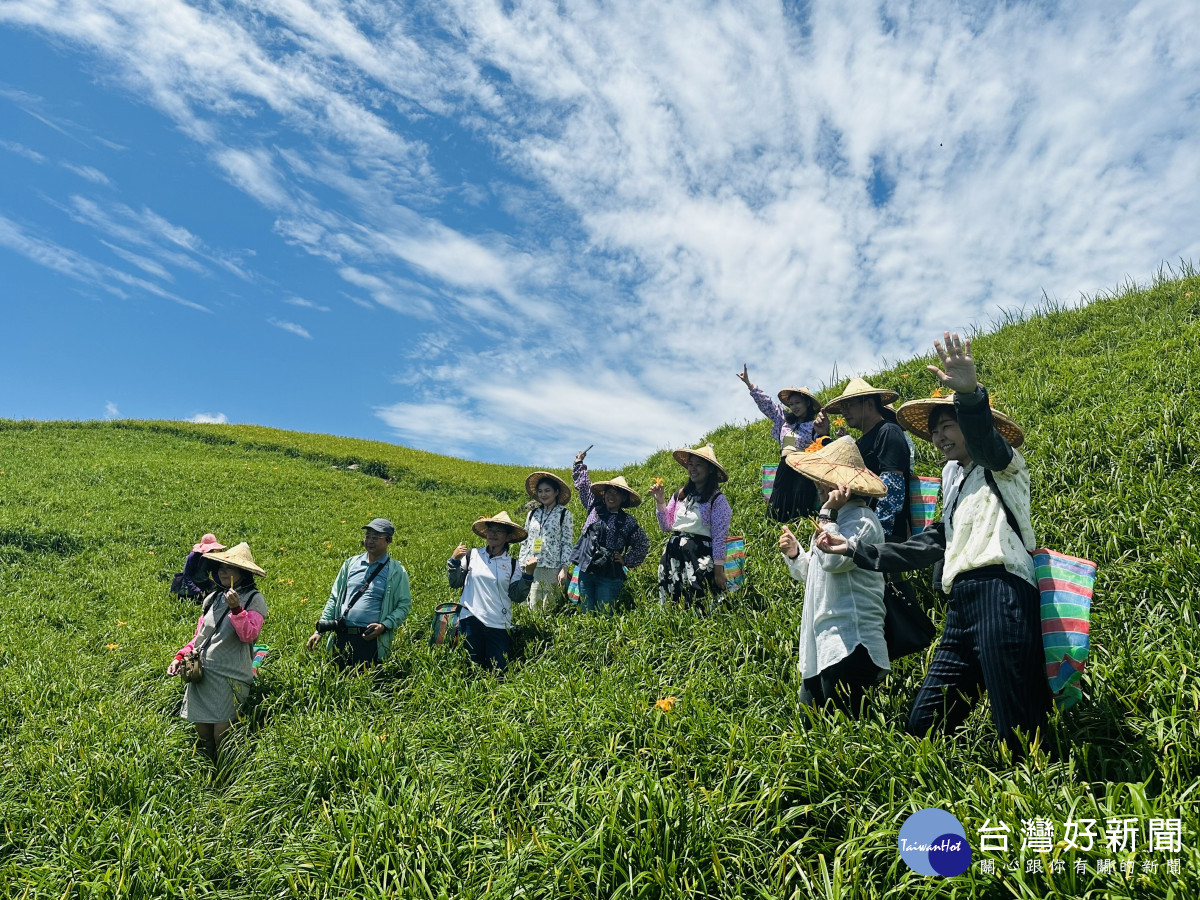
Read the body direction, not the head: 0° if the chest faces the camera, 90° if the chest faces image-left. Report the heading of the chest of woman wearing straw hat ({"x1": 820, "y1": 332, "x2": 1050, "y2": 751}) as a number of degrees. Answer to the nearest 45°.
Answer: approximately 45°

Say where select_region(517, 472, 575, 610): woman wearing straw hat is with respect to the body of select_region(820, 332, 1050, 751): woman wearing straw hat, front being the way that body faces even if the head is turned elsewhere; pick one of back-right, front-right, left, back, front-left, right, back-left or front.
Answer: right

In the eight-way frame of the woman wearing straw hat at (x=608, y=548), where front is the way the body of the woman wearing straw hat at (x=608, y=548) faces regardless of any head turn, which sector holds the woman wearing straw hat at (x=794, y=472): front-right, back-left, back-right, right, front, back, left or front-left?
left

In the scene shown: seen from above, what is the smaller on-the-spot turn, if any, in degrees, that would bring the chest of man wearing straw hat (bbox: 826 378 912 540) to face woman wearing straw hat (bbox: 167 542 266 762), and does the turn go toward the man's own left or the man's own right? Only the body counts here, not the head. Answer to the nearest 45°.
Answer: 0° — they already face them

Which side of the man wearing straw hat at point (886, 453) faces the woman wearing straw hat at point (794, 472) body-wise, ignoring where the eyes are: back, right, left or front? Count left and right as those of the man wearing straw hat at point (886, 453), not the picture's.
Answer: right

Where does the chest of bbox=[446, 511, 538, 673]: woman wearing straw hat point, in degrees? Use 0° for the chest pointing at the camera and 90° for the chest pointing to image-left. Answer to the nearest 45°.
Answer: approximately 0°

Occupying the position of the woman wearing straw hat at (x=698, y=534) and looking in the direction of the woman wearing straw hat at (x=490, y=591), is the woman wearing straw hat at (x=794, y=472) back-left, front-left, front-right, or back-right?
back-right

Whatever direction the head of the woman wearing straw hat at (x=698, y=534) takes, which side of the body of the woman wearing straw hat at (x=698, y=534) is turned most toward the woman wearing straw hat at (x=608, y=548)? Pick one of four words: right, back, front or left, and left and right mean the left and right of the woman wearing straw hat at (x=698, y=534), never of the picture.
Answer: right
